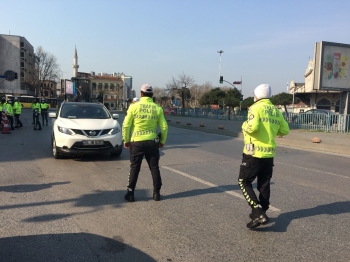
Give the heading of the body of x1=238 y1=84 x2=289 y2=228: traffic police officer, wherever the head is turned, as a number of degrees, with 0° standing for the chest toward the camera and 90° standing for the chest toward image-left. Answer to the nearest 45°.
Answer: approximately 135°

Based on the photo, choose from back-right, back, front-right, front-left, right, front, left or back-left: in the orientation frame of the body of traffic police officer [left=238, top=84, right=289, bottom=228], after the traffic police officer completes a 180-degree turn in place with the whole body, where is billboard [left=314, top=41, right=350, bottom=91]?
back-left

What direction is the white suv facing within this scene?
toward the camera

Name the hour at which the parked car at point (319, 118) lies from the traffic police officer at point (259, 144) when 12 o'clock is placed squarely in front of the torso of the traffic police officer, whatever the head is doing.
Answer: The parked car is roughly at 2 o'clock from the traffic police officer.

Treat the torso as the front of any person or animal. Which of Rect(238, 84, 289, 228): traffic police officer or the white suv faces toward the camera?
the white suv

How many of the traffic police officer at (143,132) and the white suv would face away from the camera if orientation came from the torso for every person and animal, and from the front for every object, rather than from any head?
1

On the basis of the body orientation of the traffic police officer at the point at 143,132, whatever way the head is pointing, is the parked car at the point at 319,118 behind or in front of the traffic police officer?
in front

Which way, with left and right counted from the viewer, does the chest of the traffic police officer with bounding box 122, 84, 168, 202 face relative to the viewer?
facing away from the viewer

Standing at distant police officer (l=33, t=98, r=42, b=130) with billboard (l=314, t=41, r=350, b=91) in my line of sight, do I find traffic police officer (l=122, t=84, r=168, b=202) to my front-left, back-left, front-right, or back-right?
front-right

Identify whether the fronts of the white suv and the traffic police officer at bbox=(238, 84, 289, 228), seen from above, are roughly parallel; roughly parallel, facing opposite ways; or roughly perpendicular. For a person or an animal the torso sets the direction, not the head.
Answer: roughly parallel, facing opposite ways

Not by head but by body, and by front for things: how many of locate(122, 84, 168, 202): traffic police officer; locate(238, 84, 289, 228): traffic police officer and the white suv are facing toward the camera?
1

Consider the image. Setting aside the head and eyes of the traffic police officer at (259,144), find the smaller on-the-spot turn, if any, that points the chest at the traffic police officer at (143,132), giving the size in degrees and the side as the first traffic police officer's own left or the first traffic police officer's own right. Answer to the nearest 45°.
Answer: approximately 45° to the first traffic police officer's own left

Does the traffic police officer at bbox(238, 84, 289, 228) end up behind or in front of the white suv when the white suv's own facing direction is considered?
in front

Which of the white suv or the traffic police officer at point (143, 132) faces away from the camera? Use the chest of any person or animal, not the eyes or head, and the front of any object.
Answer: the traffic police officer
